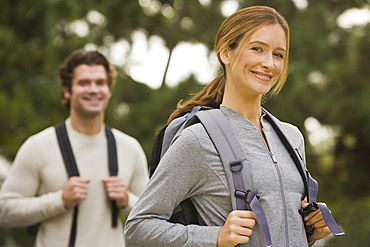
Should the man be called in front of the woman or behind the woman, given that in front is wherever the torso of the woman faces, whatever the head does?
behind
